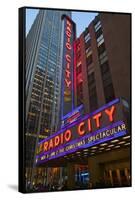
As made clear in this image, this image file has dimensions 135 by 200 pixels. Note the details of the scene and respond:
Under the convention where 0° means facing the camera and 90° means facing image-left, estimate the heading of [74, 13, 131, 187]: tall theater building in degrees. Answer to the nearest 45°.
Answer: approximately 45°
